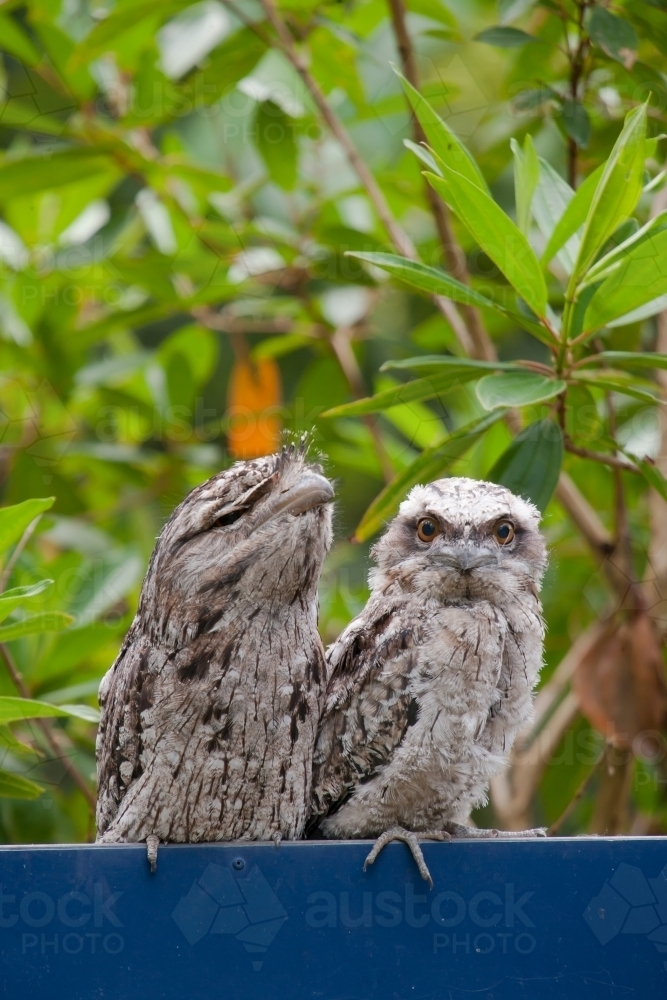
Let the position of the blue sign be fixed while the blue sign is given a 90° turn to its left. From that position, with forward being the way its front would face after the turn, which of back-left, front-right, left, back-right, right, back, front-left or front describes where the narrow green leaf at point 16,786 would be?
back-left

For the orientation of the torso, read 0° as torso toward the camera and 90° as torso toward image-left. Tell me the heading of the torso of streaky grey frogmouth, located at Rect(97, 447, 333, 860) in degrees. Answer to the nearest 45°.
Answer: approximately 315°

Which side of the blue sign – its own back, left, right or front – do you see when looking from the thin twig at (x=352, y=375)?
back

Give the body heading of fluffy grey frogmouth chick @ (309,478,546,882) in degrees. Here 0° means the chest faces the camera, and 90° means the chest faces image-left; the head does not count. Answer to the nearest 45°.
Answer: approximately 315°

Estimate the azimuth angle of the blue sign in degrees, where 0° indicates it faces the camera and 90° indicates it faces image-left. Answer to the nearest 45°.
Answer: approximately 0°
